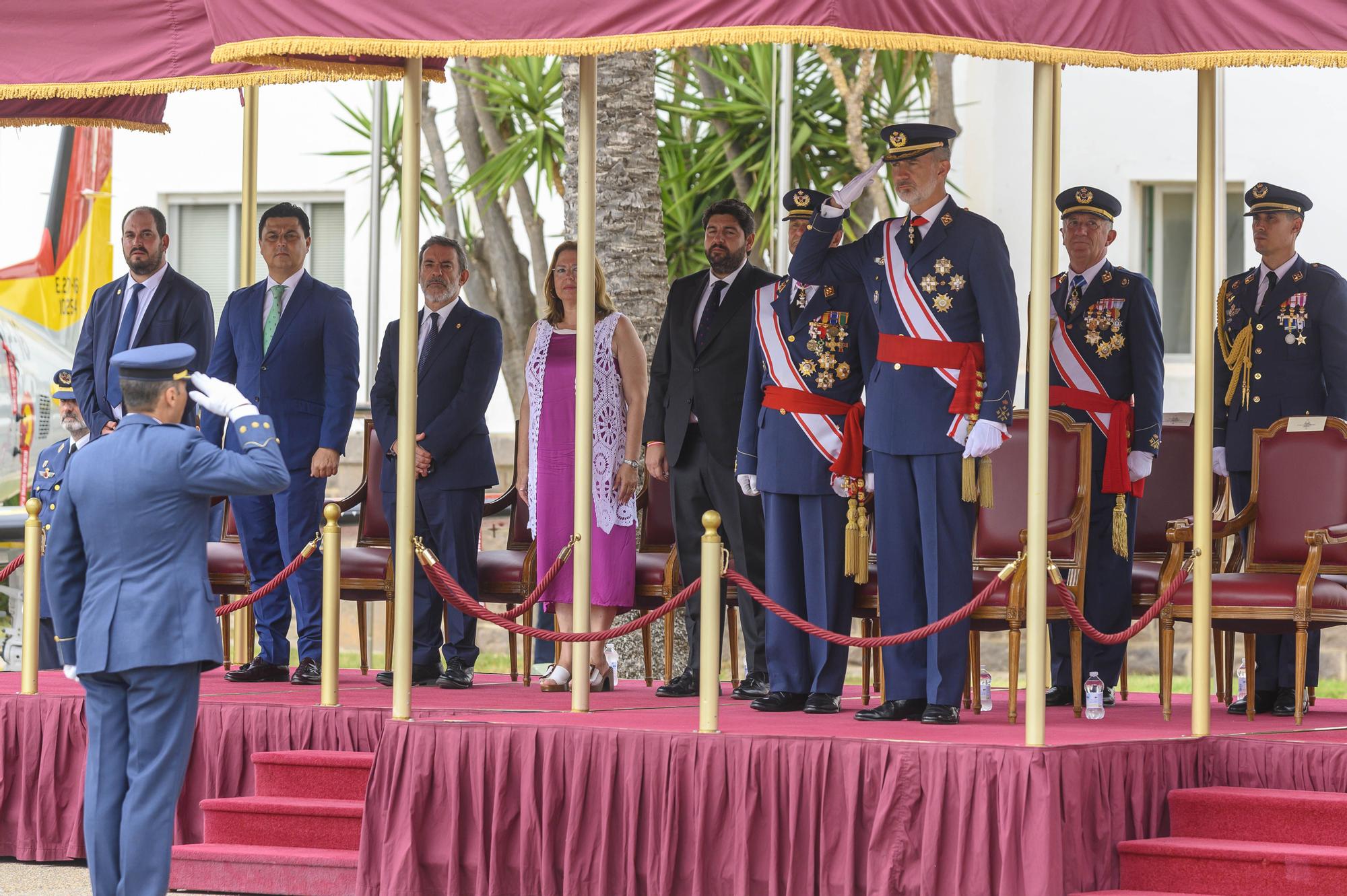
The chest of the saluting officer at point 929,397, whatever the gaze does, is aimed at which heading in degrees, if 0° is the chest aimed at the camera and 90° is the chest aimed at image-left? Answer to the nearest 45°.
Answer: approximately 45°

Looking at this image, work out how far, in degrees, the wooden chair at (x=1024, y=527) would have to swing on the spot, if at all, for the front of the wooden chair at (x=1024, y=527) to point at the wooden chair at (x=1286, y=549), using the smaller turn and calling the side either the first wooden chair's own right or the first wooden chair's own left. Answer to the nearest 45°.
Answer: approximately 135° to the first wooden chair's own left

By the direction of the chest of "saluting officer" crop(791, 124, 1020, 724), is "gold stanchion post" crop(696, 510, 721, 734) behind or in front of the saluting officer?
in front

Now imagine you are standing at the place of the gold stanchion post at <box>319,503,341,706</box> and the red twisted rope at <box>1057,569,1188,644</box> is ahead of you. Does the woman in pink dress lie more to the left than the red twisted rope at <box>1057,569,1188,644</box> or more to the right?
left

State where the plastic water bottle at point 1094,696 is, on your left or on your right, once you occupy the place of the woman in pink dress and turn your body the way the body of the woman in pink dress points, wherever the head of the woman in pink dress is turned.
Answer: on your left

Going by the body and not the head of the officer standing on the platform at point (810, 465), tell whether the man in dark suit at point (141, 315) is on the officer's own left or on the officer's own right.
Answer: on the officer's own right
